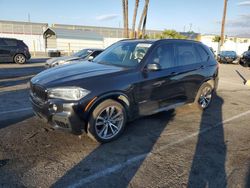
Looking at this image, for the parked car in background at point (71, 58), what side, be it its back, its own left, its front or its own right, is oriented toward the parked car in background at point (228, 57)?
back

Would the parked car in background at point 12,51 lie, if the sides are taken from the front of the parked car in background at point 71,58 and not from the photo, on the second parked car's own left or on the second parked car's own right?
on the second parked car's own right

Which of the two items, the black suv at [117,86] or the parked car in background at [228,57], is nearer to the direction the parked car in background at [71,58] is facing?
the black suv

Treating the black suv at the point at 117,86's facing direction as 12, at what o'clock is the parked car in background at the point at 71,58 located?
The parked car in background is roughly at 4 o'clock from the black suv.

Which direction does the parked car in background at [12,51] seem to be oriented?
to the viewer's left

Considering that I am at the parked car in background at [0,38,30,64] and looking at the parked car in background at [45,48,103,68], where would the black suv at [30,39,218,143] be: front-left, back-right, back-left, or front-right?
front-right

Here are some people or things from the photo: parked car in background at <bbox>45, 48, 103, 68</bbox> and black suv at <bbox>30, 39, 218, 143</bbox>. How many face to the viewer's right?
0

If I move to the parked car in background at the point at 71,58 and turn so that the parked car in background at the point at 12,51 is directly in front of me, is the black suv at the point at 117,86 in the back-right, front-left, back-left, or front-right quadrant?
back-left

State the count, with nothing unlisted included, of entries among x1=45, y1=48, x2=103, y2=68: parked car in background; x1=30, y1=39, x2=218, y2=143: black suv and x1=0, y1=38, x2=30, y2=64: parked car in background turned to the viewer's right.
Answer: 0

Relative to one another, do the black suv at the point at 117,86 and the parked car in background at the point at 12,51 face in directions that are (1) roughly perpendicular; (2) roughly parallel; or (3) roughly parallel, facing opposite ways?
roughly parallel

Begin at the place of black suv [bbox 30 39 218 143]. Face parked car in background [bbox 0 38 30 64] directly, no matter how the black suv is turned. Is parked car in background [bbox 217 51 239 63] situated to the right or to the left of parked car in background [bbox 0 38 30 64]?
right

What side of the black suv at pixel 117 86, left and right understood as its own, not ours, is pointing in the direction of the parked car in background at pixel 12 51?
right

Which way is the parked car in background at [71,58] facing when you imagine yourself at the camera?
facing the viewer and to the left of the viewer
